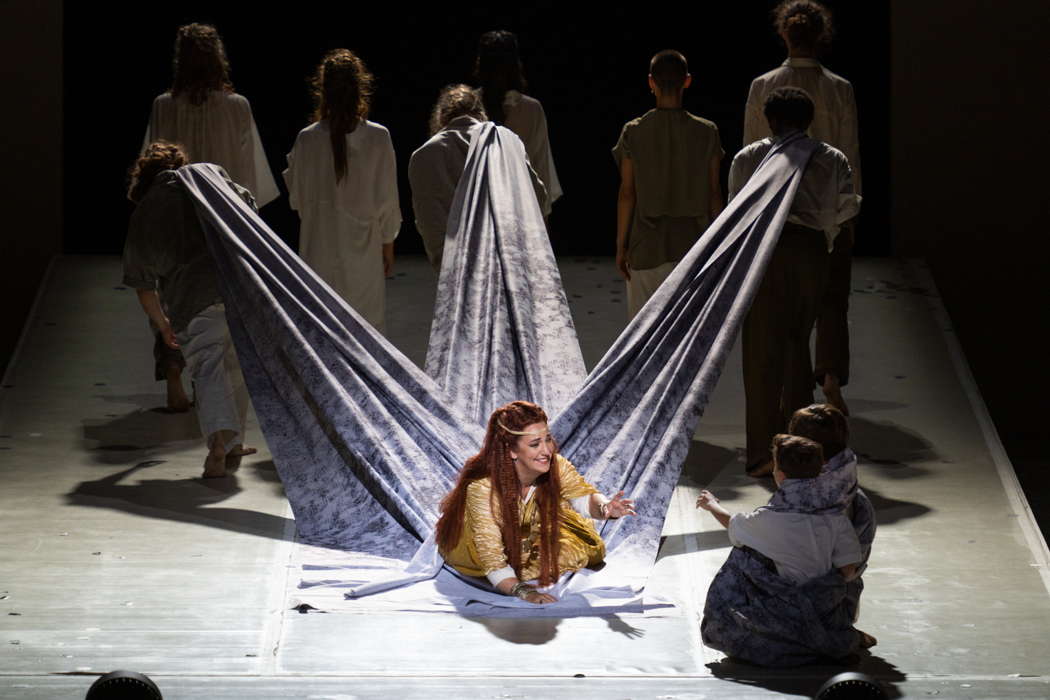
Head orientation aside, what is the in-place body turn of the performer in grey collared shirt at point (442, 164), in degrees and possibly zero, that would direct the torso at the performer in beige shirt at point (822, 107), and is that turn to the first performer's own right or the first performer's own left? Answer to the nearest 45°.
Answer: approximately 90° to the first performer's own right

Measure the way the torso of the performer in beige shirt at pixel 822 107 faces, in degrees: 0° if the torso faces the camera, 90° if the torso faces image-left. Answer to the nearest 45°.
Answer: approximately 180°

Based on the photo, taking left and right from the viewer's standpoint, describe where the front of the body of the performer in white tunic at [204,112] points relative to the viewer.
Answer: facing away from the viewer

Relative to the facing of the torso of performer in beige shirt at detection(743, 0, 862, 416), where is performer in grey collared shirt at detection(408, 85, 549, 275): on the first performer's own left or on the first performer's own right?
on the first performer's own left

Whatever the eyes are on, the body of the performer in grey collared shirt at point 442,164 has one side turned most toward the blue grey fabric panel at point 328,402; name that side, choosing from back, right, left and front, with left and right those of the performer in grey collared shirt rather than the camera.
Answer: back

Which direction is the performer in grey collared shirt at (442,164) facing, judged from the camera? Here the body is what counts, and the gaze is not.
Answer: away from the camera

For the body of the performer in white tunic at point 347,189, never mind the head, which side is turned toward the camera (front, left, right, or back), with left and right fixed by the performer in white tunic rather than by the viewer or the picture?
back

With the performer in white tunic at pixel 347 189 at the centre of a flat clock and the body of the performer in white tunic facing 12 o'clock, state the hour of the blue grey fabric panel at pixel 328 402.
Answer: The blue grey fabric panel is roughly at 6 o'clock from the performer in white tunic.
